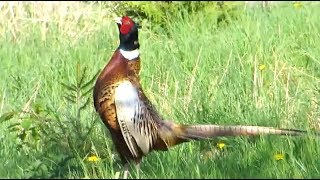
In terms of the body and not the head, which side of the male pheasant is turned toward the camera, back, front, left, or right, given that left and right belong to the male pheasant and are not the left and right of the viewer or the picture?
left

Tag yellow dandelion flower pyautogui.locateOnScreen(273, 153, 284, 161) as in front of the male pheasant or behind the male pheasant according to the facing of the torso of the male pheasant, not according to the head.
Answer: behind

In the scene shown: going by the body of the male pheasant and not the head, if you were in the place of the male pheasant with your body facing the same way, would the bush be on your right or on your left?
on your right
